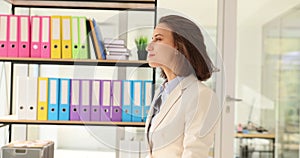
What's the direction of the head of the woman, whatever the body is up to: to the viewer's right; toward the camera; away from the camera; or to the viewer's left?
to the viewer's left

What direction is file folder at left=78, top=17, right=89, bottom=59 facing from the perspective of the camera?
toward the camera

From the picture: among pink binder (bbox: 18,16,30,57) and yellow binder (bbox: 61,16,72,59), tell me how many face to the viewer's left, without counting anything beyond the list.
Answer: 0

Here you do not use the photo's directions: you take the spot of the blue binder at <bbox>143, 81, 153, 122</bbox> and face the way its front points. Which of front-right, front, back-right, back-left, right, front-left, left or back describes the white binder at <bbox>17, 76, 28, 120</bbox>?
right

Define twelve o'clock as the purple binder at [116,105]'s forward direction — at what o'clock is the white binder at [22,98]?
The white binder is roughly at 3 o'clock from the purple binder.

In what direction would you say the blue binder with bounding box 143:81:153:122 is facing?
toward the camera

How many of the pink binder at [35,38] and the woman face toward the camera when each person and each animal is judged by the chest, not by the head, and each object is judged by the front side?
1

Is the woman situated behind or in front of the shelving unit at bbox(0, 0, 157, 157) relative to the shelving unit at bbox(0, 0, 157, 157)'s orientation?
in front

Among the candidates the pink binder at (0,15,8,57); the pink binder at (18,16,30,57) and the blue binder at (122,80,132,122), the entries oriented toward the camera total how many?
3
